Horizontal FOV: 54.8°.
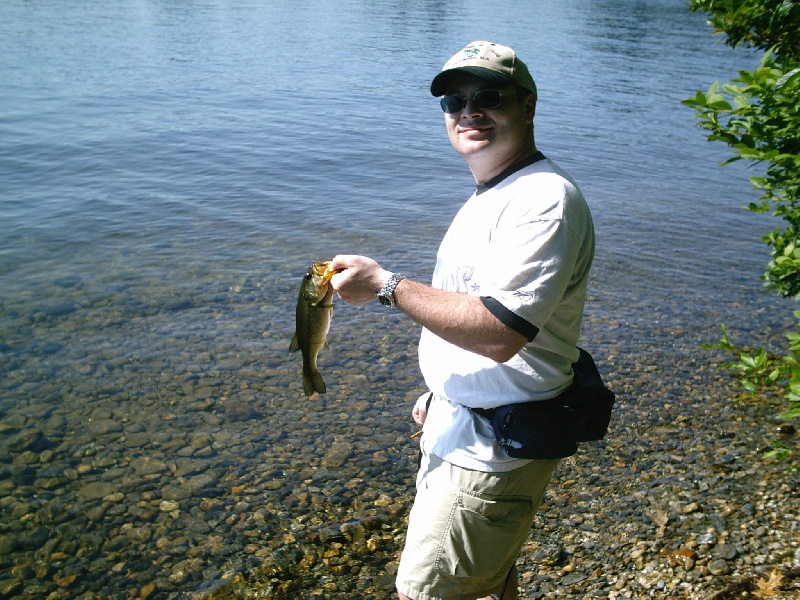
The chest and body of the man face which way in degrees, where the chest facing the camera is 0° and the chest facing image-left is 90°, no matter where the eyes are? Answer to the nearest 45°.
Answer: approximately 90°
